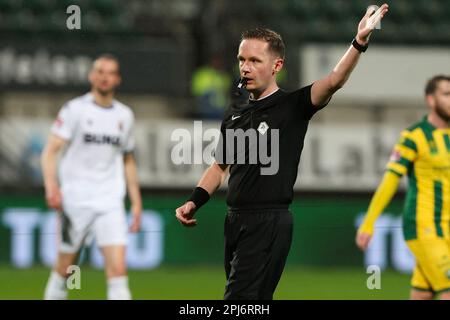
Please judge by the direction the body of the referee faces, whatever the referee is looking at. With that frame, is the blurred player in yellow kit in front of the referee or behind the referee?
behind

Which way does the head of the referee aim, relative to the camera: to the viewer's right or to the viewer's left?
to the viewer's left

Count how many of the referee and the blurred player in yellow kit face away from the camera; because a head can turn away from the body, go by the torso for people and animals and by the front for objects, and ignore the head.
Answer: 0

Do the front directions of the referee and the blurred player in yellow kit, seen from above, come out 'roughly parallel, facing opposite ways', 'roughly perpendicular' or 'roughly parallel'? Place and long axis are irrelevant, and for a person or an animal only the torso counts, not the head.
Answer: roughly perpendicular

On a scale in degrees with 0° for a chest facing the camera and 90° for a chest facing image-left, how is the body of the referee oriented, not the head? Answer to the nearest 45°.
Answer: approximately 45°

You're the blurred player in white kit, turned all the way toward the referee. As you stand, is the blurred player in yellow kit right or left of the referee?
left

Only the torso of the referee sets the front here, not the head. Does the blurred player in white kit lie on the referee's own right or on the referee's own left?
on the referee's own right

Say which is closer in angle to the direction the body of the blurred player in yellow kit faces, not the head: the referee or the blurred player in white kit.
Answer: the referee
